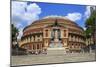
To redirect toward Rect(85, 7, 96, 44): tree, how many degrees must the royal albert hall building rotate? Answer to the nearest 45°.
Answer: approximately 90° to its left

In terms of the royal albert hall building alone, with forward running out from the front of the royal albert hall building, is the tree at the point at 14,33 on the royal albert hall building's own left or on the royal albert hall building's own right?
on the royal albert hall building's own right
